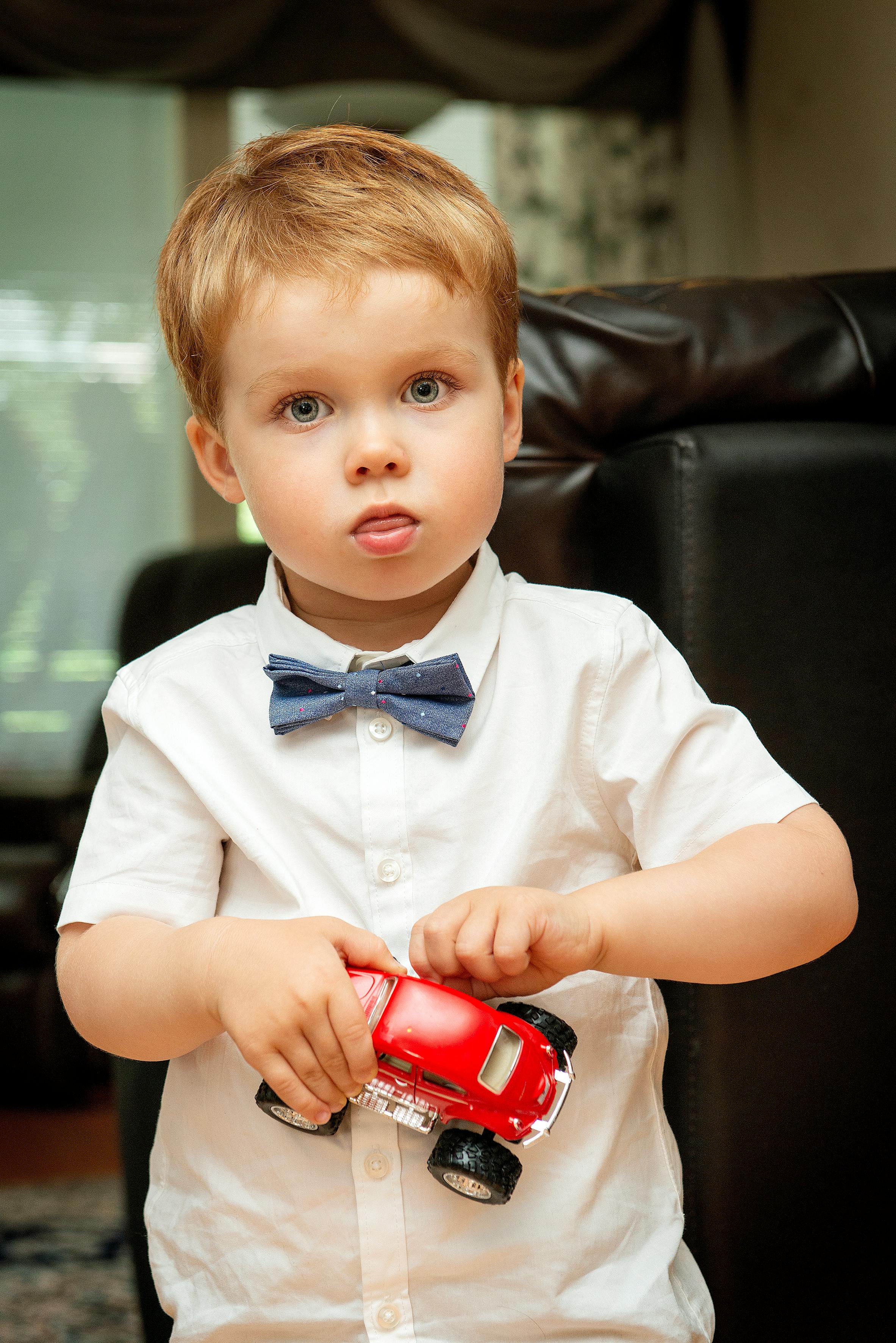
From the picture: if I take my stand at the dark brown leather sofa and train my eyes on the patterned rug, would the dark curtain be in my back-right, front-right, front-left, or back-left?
front-right

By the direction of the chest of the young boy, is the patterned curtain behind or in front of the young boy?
behind

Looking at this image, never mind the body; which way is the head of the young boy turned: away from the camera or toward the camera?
toward the camera

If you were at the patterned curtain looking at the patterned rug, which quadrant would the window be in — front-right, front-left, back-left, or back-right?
front-right

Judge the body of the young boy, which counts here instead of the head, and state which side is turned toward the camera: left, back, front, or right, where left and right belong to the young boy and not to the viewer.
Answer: front

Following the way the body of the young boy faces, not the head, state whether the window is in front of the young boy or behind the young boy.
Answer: behind

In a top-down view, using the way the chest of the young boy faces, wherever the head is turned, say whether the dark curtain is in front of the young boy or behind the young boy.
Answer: behind
